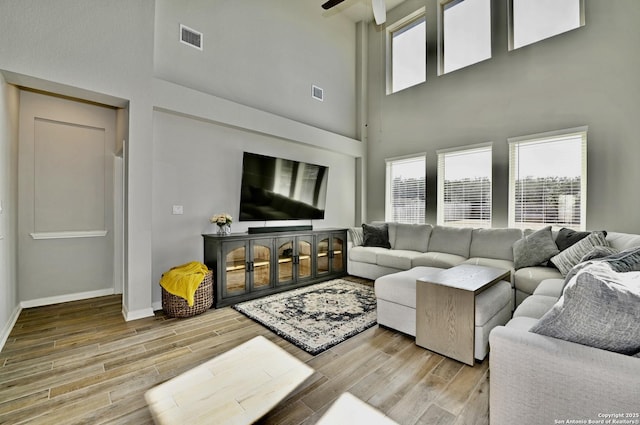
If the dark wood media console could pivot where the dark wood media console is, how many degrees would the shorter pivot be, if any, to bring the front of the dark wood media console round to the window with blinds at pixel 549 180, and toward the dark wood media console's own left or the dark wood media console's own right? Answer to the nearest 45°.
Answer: approximately 45° to the dark wood media console's own left

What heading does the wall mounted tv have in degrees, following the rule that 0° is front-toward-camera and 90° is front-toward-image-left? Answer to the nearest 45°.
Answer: approximately 315°

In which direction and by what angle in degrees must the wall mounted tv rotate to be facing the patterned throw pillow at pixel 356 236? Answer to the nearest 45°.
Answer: approximately 45° to its left
